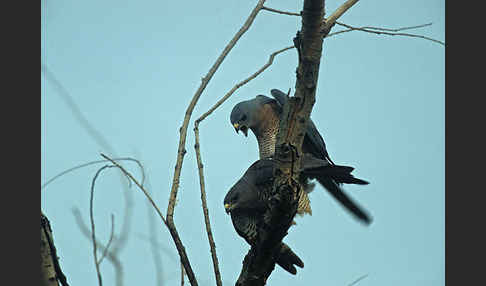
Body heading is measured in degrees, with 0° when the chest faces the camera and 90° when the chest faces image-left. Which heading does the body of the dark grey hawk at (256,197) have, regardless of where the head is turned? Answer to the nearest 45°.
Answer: approximately 90°

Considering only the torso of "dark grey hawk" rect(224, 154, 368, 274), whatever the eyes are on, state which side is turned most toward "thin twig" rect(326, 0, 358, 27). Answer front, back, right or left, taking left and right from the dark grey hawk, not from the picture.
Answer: back

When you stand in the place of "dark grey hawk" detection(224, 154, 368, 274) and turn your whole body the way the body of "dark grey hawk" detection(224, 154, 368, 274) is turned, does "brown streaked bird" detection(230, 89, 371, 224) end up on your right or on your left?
on your right
